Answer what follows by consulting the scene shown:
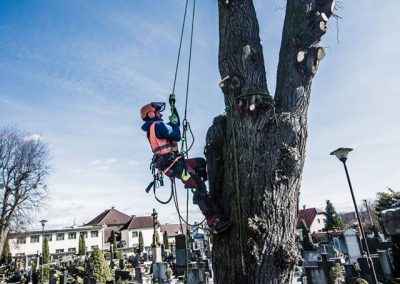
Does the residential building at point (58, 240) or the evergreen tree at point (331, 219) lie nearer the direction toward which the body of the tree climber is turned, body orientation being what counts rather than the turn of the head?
the evergreen tree

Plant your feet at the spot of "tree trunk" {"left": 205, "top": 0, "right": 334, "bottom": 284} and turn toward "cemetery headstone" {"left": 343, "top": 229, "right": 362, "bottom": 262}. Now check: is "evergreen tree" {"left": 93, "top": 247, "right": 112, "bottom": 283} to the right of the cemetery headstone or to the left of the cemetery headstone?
left

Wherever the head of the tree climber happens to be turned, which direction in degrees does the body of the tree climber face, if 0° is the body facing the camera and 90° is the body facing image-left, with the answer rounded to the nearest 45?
approximately 270°
